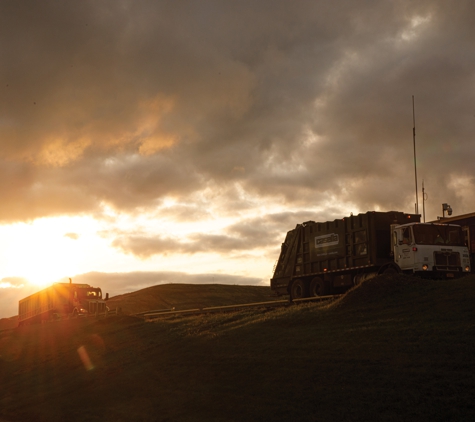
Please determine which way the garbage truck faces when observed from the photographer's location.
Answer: facing the viewer and to the right of the viewer
